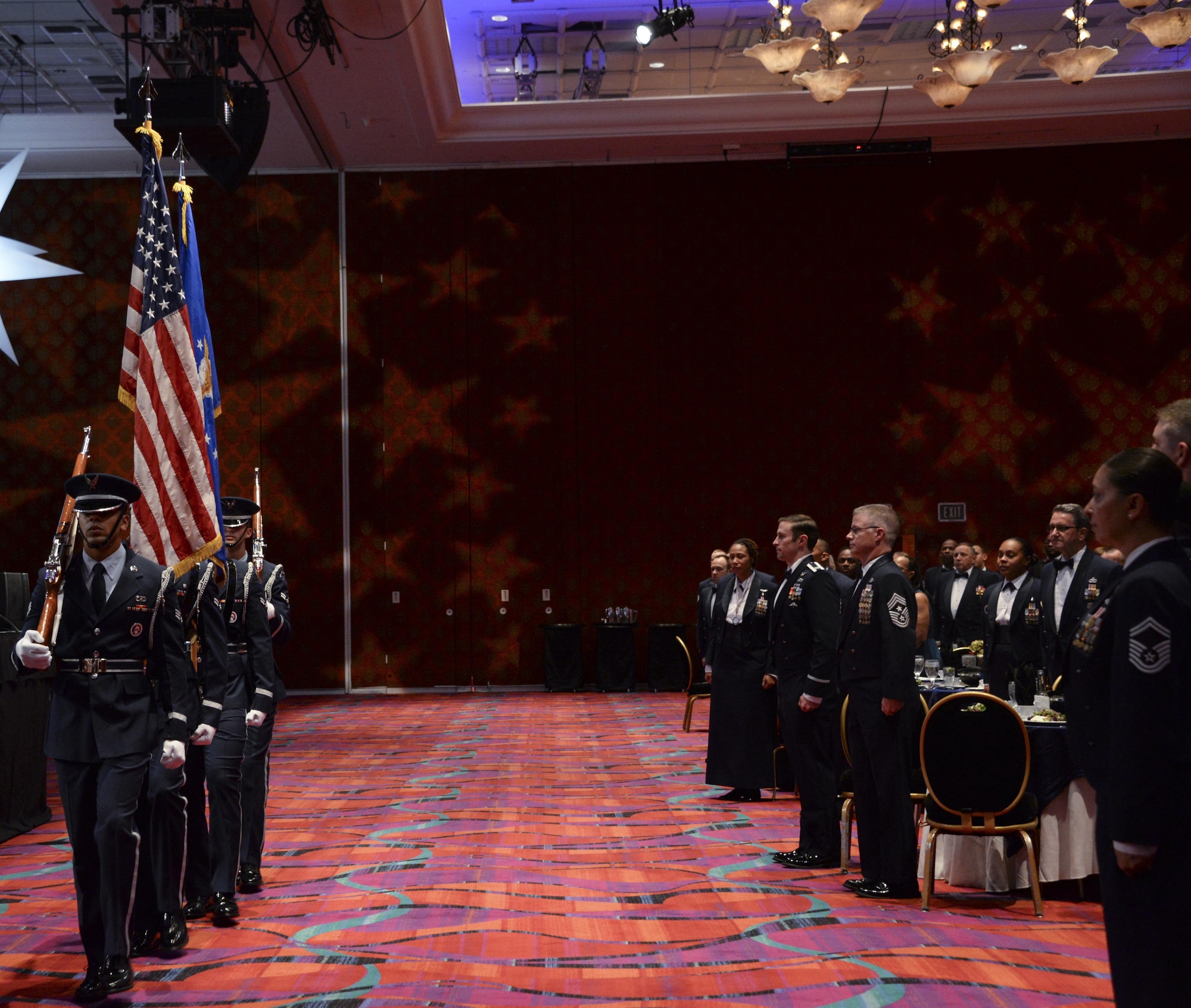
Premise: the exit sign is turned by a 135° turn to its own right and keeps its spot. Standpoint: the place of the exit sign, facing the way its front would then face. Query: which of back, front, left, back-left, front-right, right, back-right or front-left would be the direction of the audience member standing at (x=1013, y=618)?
back-left

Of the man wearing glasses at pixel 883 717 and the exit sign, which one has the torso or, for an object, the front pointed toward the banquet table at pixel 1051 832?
the exit sign

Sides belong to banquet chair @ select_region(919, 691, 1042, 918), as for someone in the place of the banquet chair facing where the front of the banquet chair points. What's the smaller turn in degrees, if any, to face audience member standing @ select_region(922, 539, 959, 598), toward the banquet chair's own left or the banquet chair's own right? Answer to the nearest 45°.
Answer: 0° — it already faces them

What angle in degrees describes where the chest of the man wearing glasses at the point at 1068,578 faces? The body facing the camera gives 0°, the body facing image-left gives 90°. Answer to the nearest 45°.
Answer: approximately 45°

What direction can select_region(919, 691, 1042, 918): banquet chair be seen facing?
away from the camera

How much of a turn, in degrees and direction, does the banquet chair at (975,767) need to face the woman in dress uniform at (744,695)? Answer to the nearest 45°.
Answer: approximately 45° to its left

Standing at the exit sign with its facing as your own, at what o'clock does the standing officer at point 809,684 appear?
The standing officer is roughly at 12 o'clock from the exit sign.

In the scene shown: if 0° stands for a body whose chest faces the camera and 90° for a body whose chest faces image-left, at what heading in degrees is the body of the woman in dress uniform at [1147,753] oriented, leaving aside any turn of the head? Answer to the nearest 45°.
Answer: approximately 90°

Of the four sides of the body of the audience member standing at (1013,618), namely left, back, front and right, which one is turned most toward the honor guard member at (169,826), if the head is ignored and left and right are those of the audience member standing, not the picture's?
front

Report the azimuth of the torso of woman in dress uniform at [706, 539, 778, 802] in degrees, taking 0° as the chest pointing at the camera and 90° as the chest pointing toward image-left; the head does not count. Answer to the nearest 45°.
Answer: approximately 45°

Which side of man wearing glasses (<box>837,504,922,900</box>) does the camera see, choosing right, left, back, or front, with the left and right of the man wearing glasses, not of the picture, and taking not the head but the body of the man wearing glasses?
left

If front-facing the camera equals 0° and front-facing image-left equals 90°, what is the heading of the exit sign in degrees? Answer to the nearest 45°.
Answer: approximately 0°

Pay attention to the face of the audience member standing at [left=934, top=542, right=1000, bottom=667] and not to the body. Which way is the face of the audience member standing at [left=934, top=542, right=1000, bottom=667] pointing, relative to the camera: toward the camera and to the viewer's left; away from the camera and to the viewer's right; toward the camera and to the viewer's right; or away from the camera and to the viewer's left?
toward the camera and to the viewer's left
